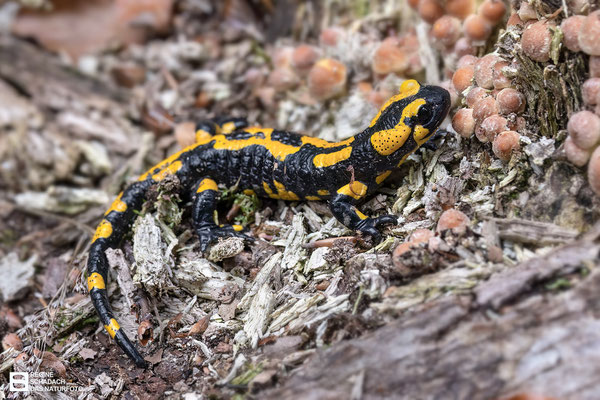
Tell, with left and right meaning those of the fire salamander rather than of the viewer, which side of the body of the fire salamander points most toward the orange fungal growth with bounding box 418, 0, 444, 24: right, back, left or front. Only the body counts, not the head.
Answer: front

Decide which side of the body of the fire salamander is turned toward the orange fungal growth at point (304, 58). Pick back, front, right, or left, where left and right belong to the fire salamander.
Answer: left

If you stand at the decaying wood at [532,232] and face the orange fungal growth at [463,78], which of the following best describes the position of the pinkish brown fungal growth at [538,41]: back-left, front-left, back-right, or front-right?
front-right

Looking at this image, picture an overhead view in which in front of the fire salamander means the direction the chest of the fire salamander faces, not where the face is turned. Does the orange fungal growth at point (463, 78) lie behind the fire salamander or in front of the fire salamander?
in front

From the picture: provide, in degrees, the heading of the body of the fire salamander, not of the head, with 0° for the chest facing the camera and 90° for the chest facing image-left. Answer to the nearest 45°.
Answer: approximately 270°

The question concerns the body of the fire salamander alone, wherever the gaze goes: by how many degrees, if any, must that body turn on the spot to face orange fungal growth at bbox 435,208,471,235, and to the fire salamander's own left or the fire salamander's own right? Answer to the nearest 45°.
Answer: approximately 45° to the fire salamander's own right

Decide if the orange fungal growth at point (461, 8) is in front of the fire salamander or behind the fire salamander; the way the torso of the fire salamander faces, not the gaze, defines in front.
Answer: in front

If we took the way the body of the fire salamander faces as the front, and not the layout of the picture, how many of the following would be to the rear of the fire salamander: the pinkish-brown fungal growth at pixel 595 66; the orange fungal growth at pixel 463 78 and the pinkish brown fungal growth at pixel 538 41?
0

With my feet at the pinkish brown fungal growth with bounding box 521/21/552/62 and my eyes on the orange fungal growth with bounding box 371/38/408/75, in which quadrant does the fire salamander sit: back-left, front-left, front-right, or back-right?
front-left

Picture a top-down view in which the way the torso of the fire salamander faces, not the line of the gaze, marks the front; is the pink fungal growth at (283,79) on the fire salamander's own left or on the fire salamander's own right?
on the fire salamander's own left

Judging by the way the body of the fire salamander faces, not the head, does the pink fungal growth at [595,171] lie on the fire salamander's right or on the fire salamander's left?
on the fire salamander's right

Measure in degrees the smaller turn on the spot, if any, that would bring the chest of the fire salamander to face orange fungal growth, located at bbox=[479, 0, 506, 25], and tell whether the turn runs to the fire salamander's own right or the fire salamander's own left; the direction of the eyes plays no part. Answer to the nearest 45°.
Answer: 0° — it already faces it
